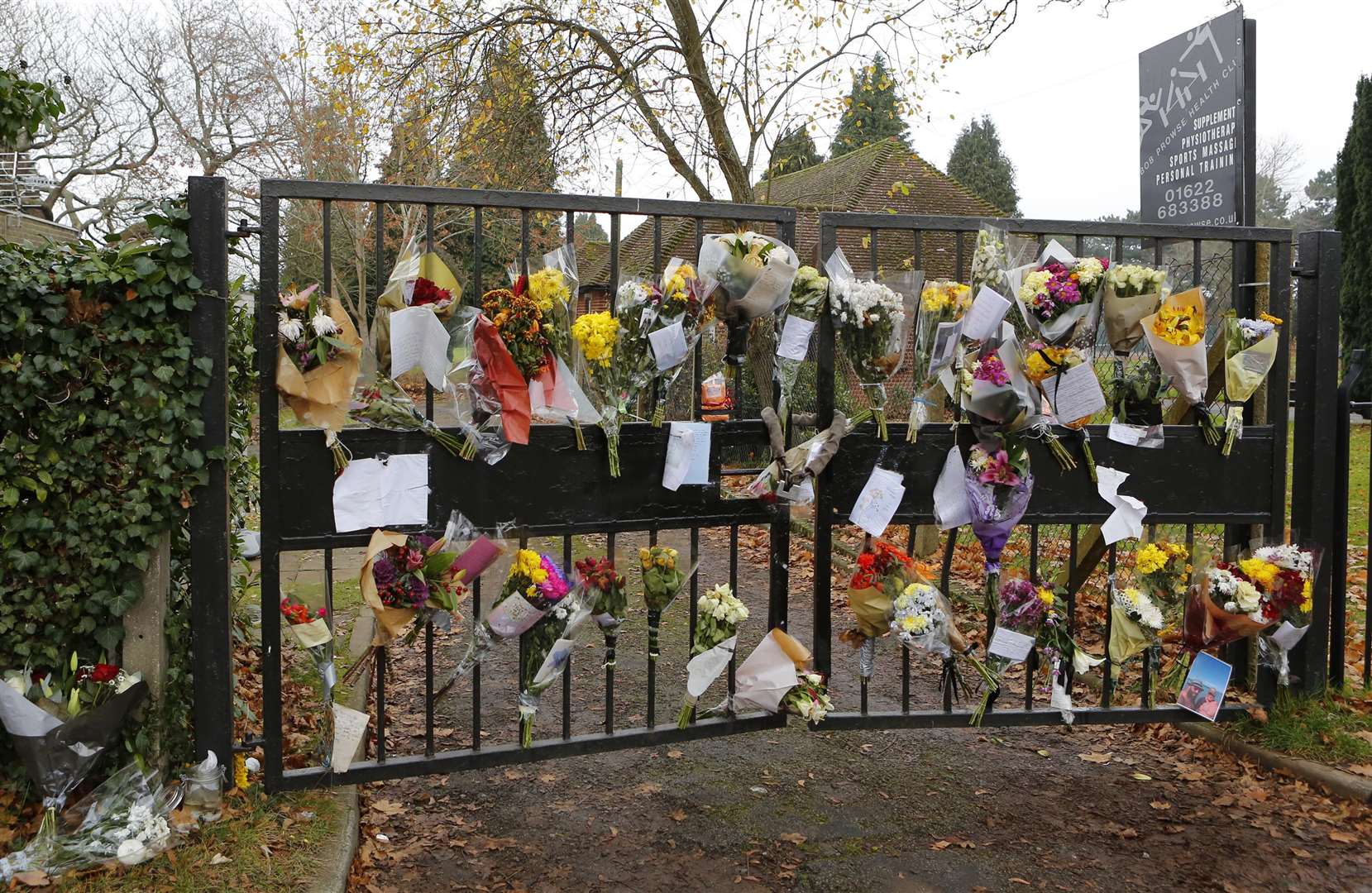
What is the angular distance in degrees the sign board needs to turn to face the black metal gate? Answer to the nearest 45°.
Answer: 0° — it already faces it

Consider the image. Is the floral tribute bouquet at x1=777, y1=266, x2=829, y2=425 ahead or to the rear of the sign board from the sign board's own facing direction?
ahead

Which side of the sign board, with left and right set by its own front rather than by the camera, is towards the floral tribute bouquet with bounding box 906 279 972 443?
front

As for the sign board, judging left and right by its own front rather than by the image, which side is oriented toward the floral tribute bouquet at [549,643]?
front

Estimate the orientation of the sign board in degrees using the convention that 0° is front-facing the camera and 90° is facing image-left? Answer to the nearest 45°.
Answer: approximately 45°

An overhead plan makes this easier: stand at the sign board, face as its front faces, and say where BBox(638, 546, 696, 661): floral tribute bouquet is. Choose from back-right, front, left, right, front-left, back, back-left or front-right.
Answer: front

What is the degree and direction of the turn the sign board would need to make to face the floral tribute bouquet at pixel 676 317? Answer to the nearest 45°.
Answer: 0° — it already faces it

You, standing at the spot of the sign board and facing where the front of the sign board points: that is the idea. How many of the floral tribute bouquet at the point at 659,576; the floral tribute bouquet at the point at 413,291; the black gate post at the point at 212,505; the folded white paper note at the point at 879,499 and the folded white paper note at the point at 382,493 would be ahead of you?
5

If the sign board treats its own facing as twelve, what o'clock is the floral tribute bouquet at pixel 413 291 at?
The floral tribute bouquet is roughly at 12 o'clock from the sign board.

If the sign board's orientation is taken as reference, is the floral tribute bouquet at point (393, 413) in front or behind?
in front

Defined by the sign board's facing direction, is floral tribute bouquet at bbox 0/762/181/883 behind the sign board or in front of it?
in front
